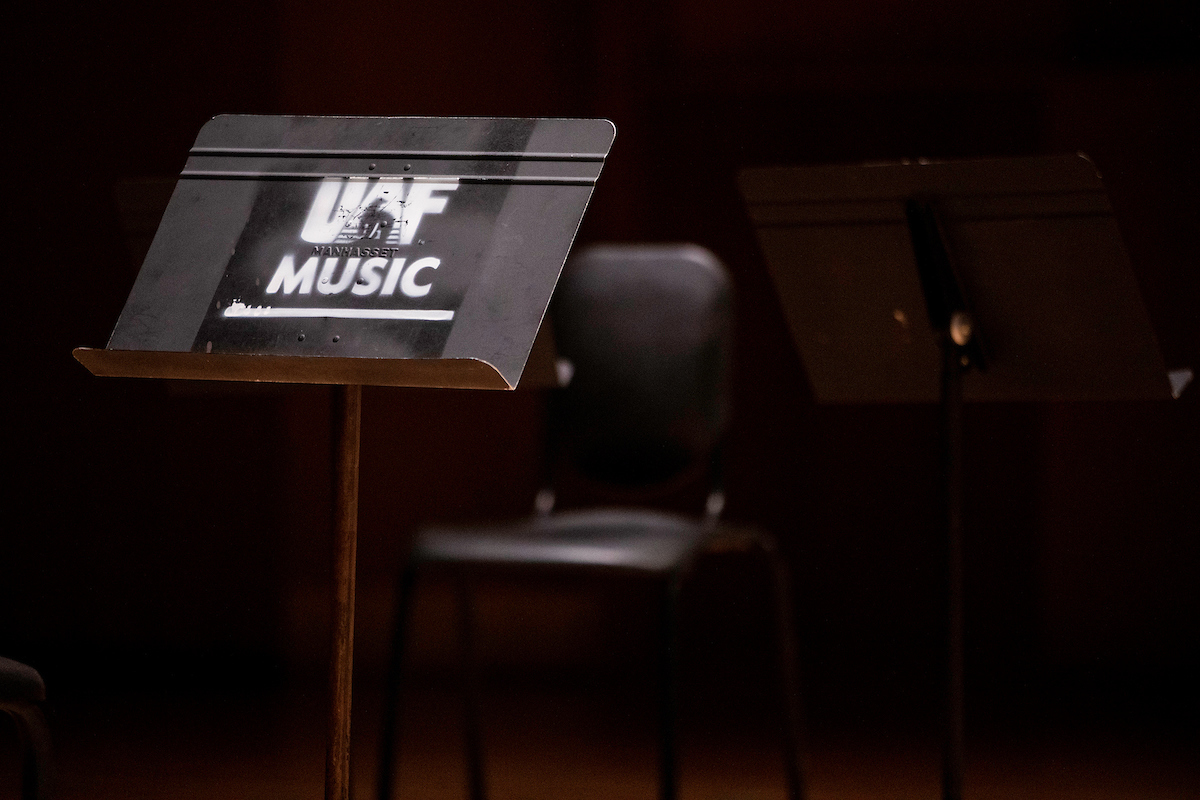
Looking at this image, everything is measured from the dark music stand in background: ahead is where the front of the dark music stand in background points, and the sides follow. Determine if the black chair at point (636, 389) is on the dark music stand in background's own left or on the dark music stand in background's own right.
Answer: on the dark music stand in background's own left

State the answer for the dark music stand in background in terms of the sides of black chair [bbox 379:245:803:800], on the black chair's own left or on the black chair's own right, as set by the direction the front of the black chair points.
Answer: on the black chair's own left

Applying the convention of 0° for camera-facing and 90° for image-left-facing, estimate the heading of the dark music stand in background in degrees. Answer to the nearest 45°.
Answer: approximately 225°

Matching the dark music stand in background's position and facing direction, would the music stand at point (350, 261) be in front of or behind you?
behind

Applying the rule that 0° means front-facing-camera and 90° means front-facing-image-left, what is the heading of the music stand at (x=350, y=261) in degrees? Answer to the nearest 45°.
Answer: approximately 45°

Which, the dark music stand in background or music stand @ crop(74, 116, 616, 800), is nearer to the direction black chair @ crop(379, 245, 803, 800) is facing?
the music stand

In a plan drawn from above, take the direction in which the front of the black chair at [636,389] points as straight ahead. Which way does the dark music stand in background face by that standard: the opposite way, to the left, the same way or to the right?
the opposite way

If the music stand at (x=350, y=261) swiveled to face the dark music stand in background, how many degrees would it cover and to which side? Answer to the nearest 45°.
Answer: approximately 135° to its left
